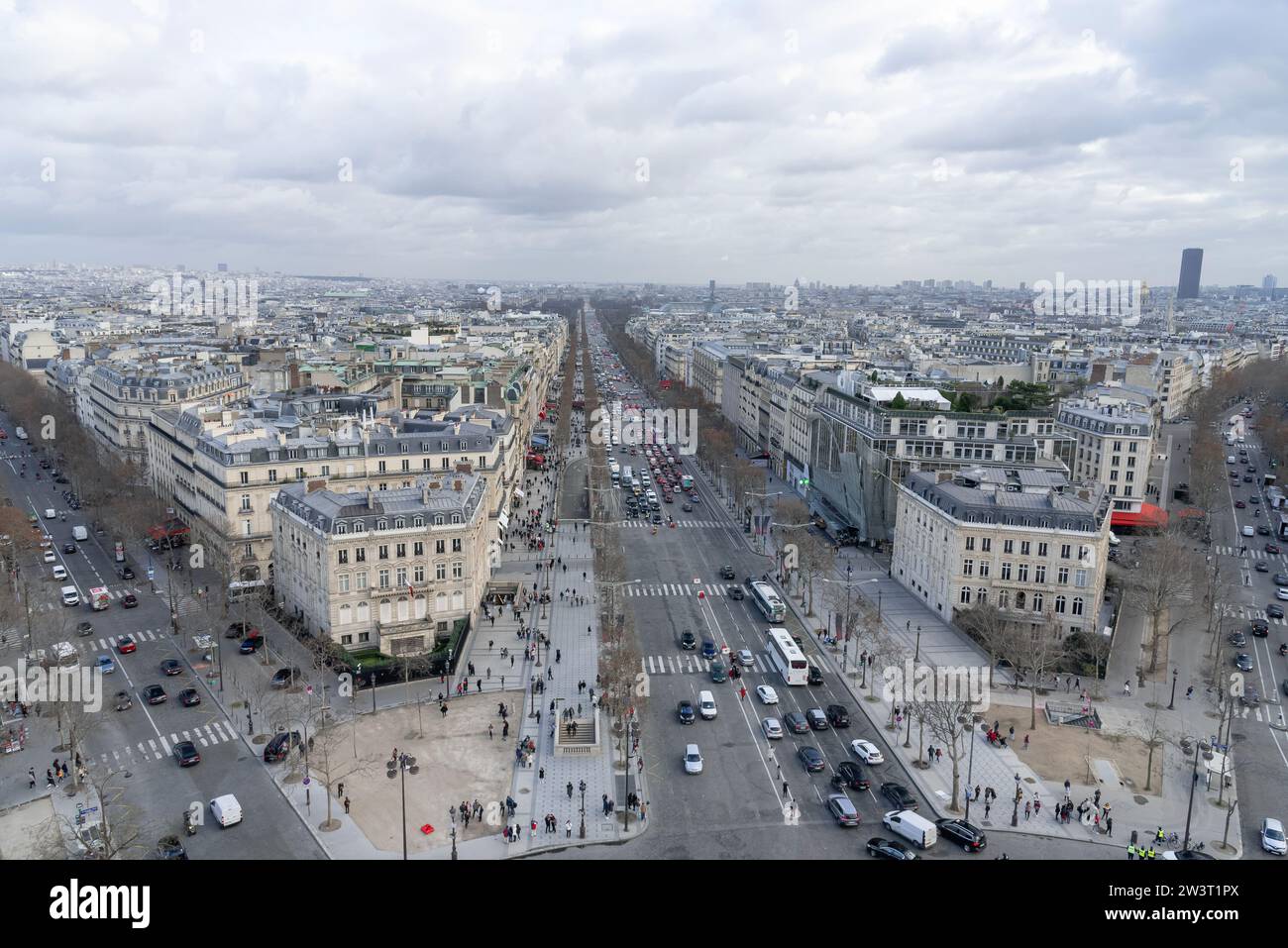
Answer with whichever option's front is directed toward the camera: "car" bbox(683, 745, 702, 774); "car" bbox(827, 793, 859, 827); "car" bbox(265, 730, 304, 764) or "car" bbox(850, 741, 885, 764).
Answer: "car" bbox(683, 745, 702, 774)

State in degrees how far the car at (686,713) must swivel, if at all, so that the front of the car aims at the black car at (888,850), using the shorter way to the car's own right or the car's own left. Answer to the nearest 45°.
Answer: approximately 45° to the car's own left

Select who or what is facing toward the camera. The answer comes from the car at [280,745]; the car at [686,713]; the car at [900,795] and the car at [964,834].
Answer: the car at [686,713]

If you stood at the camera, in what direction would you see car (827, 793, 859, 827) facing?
facing away from the viewer and to the left of the viewer

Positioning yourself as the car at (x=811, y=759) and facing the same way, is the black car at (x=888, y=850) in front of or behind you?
behind

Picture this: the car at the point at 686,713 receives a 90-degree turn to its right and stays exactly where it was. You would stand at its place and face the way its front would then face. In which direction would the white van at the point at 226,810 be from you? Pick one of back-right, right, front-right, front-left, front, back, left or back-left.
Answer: front-left

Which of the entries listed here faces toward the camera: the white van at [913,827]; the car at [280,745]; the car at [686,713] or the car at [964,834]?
the car at [686,713]

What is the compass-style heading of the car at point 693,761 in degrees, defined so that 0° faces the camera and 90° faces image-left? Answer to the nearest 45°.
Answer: approximately 0°

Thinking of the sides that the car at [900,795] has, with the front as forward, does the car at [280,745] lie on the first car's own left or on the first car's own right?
on the first car's own left

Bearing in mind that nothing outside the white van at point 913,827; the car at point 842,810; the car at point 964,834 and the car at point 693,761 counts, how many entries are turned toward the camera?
1

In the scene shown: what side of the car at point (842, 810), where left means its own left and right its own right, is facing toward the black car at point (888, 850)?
back

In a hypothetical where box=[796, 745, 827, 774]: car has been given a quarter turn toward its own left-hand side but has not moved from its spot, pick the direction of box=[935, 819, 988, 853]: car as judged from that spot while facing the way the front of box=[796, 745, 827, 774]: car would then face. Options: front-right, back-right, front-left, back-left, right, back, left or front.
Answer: left

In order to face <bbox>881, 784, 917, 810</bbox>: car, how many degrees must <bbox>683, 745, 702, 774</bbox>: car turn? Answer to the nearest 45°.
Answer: approximately 90° to its left
